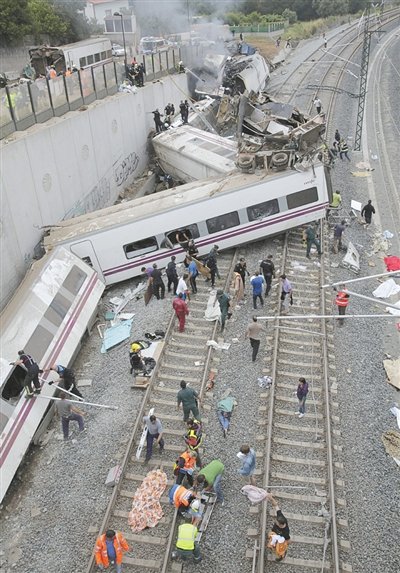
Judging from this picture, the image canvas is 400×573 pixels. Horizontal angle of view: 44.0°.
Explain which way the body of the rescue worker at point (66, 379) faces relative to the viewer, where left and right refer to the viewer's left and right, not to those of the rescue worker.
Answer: facing to the left of the viewer

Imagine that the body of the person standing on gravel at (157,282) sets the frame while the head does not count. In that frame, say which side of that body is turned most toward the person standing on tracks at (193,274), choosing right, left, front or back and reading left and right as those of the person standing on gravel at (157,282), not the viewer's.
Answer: right

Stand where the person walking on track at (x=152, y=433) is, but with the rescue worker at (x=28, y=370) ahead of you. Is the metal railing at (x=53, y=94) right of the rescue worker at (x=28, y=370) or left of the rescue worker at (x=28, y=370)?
right

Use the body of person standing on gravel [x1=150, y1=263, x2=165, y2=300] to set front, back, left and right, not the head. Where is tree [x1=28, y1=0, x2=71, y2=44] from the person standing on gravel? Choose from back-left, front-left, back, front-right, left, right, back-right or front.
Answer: front

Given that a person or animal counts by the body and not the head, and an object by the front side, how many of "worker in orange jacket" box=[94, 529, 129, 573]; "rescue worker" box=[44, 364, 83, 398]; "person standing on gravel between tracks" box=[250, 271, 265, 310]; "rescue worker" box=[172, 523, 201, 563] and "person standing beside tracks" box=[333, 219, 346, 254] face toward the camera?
1

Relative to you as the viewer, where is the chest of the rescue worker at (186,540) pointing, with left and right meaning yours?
facing away from the viewer

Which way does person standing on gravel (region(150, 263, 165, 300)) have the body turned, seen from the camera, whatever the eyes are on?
away from the camera

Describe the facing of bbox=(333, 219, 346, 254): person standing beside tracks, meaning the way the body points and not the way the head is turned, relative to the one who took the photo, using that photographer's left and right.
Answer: facing away from the viewer and to the right of the viewer

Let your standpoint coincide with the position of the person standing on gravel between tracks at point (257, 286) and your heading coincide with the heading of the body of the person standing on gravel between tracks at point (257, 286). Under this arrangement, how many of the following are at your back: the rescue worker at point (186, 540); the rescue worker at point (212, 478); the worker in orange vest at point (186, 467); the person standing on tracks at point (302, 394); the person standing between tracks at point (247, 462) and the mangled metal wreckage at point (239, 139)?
5
